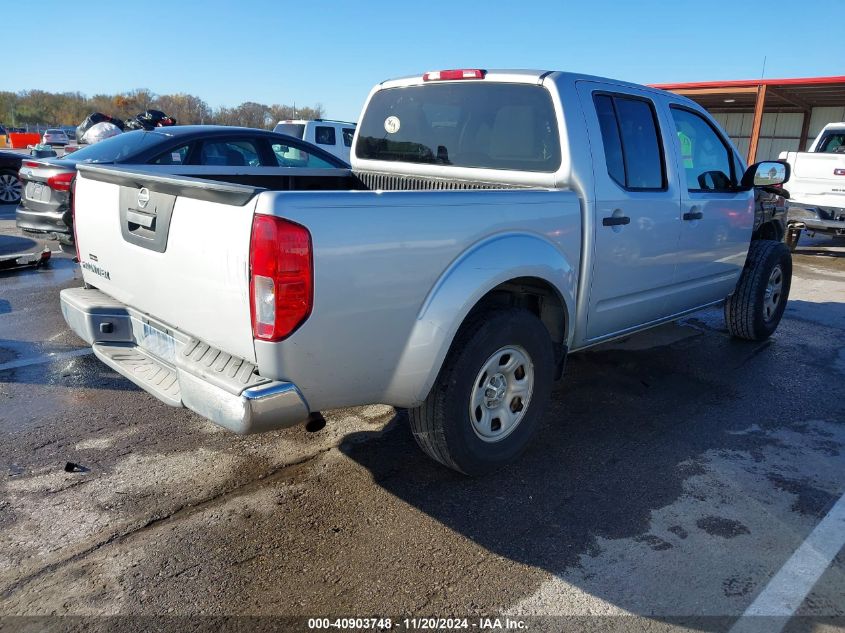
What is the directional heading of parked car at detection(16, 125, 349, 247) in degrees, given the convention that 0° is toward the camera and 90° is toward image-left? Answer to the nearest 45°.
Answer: approximately 225°

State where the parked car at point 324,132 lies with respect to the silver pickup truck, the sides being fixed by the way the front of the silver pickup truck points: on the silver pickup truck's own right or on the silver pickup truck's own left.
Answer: on the silver pickup truck's own left

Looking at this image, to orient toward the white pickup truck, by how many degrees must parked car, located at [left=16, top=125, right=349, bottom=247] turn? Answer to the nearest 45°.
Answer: approximately 45° to its right

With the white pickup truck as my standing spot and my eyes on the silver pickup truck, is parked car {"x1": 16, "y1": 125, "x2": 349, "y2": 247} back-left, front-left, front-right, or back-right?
front-right

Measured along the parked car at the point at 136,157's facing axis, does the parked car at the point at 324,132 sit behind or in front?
in front

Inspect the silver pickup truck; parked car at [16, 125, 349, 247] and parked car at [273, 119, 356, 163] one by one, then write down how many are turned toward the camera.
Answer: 0

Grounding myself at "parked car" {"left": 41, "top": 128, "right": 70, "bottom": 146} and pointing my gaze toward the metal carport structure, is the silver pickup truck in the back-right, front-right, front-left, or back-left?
front-right

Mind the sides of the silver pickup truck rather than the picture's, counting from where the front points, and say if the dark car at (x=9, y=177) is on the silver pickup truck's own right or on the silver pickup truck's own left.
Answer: on the silver pickup truck's own left

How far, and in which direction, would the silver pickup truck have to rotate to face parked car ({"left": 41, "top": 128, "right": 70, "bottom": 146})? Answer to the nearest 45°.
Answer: approximately 90° to its left

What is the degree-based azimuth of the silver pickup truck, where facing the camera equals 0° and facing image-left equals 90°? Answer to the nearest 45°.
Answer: approximately 225°

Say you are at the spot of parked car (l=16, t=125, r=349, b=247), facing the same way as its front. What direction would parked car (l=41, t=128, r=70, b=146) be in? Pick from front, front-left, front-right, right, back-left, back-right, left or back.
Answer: front-left

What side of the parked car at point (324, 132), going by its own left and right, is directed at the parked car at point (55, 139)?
left

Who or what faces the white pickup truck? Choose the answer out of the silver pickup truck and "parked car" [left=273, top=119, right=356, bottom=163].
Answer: the silver pickup truck
